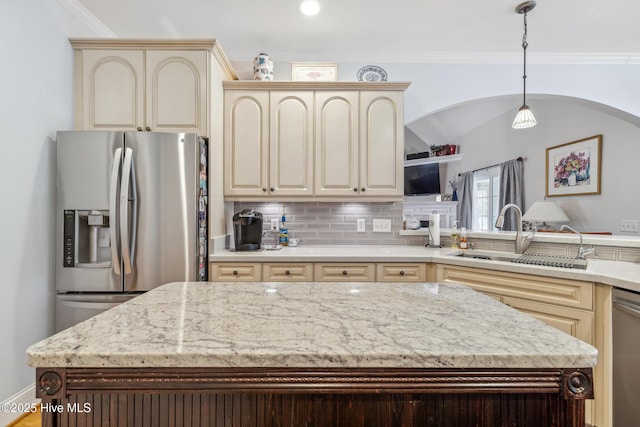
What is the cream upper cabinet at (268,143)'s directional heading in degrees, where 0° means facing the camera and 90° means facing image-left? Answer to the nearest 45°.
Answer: approximately 0°

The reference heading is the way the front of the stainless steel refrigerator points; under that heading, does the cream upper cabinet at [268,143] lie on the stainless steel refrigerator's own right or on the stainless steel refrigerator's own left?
on the stainless steel refrigerator's own left

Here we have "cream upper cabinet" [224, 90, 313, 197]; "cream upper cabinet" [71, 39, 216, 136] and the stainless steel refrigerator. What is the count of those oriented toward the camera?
3

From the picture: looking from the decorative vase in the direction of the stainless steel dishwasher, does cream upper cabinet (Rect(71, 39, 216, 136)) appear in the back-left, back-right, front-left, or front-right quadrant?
back-right

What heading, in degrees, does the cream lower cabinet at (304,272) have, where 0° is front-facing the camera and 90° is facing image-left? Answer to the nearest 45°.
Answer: approximately 0°

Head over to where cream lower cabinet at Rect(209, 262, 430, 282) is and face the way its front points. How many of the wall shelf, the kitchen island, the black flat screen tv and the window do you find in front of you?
1
